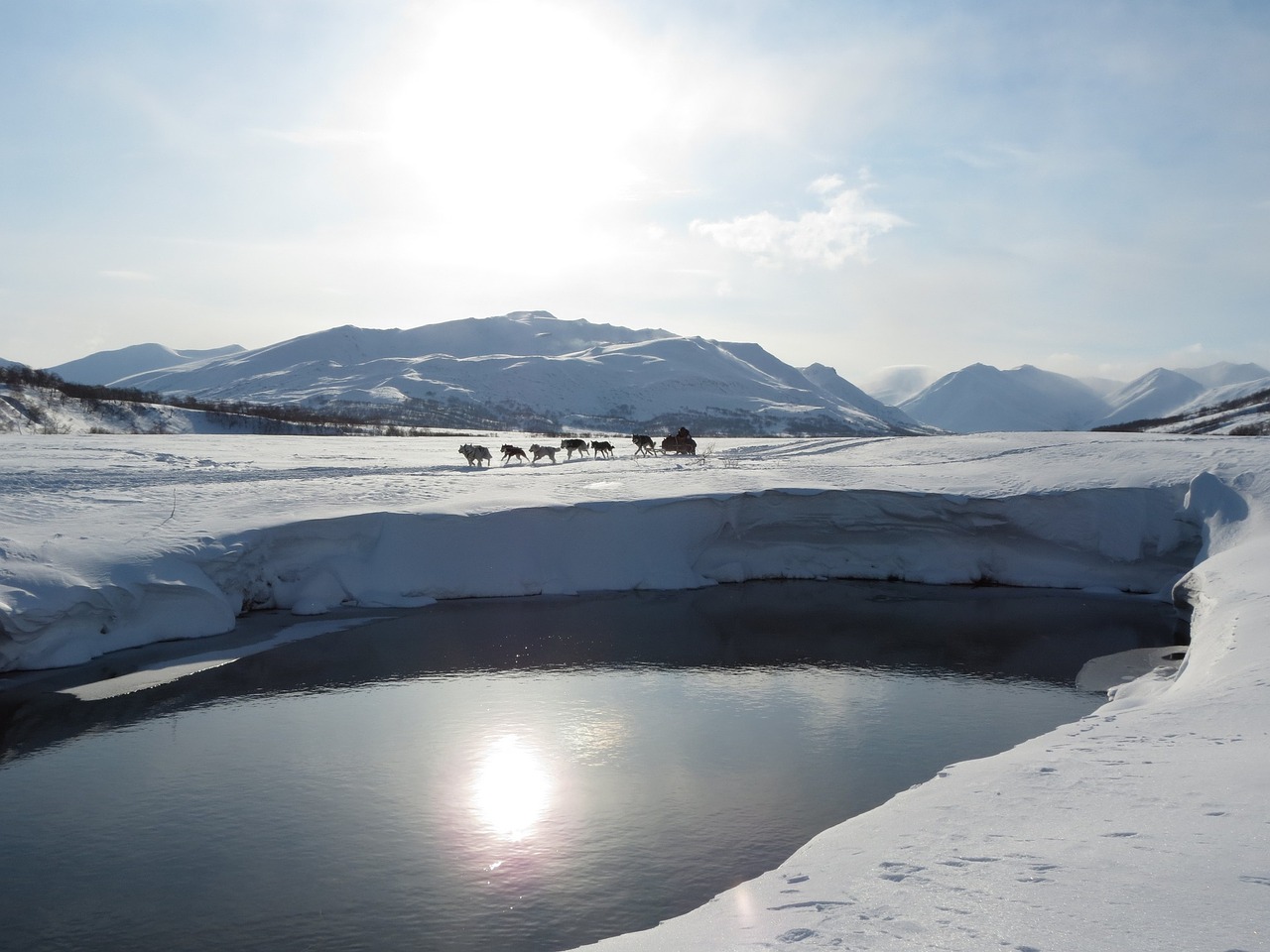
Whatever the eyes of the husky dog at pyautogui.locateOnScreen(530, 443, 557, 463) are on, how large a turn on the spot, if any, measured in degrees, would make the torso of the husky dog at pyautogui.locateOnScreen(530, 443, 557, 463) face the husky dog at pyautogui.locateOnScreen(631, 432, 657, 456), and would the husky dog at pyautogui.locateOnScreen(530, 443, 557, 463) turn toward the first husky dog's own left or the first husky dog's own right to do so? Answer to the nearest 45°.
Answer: approximately 135° to the first husky dog's own right

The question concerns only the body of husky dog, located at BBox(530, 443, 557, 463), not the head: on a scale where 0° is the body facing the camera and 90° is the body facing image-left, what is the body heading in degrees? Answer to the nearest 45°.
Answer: approximately 90°

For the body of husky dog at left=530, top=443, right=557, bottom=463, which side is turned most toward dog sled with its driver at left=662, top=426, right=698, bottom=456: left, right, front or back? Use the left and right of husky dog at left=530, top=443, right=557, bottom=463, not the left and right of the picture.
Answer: back
